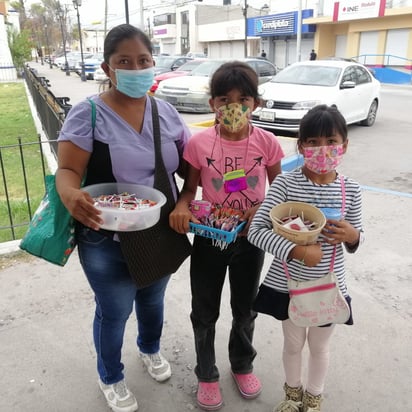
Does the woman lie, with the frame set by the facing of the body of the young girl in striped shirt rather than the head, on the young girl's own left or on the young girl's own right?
on the young girl's own right

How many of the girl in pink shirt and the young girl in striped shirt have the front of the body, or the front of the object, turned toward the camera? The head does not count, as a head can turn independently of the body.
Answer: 2

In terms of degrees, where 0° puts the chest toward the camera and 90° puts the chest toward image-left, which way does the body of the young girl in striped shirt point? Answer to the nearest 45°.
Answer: approximately 0°

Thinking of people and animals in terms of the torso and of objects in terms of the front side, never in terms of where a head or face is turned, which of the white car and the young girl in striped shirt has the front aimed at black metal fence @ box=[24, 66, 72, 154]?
the white car

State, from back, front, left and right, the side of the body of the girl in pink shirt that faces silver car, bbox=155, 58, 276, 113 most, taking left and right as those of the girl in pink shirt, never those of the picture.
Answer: back

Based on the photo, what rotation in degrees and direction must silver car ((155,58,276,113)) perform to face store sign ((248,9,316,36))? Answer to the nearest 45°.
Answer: approximately 135° to its right

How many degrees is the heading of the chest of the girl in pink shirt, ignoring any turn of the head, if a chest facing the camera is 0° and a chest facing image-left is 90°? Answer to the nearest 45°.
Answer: approximately 0°

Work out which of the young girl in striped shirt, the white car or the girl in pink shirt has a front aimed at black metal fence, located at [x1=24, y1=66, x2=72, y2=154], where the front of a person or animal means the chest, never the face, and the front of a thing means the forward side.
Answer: the white car

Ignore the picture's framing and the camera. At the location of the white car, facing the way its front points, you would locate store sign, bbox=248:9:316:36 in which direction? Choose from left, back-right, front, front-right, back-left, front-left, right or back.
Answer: back-right

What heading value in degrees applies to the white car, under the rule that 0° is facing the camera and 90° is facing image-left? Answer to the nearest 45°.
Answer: approximately 45°

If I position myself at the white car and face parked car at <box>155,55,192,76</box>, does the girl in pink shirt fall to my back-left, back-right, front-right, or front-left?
back-left

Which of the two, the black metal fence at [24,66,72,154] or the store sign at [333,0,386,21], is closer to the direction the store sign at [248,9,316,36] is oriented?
the black metal fence

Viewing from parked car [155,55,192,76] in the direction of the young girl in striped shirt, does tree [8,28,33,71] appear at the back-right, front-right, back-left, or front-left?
back-right
